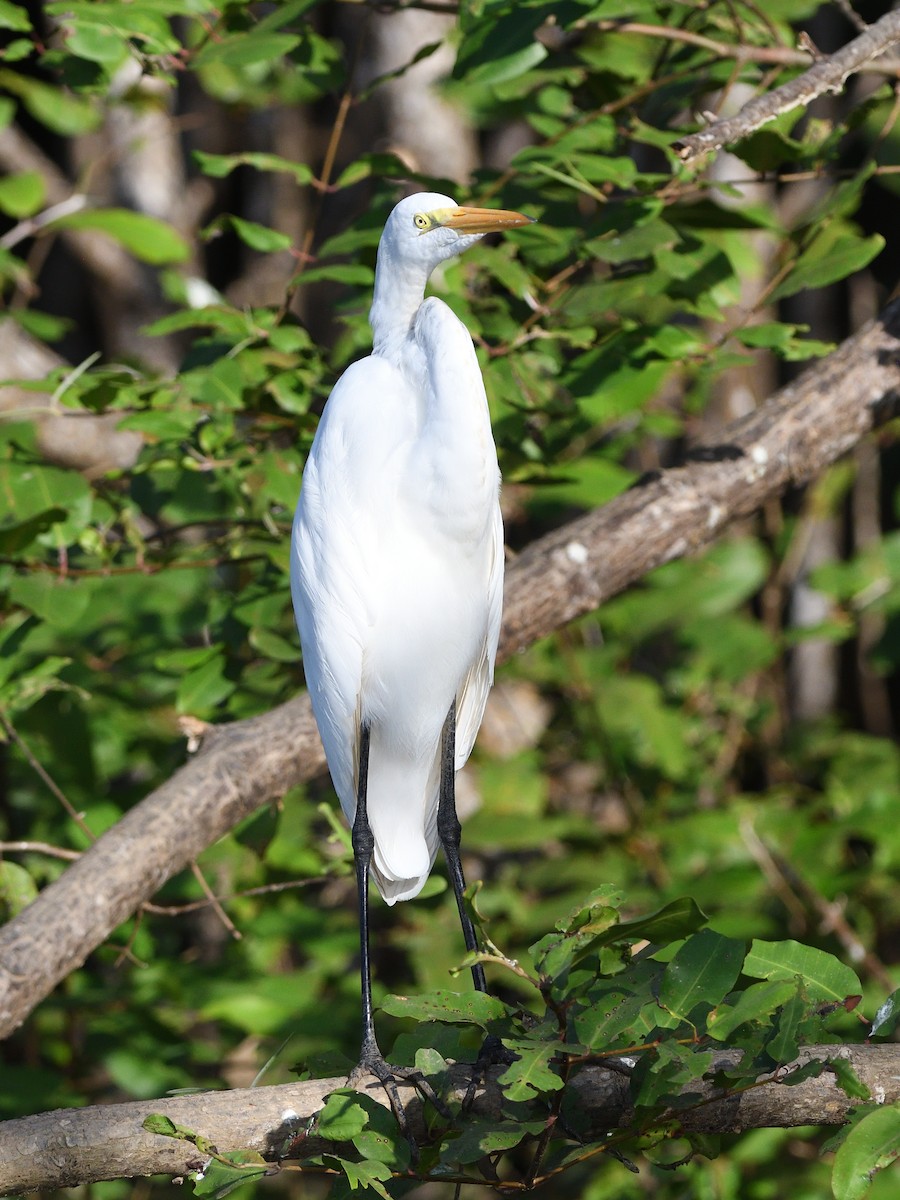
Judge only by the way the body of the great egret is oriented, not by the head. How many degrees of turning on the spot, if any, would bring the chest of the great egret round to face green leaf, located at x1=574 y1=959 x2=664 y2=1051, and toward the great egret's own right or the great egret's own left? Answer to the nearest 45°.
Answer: approximately 45° to the great egret's own right

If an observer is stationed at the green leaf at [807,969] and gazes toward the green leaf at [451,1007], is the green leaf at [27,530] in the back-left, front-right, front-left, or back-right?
front-right

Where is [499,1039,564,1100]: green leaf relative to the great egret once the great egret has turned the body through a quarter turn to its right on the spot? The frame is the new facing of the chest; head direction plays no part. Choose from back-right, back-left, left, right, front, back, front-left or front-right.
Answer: front-left

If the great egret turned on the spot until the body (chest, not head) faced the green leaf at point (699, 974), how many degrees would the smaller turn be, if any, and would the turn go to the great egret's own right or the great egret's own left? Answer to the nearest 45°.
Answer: approximately 45° to the great egret's own right

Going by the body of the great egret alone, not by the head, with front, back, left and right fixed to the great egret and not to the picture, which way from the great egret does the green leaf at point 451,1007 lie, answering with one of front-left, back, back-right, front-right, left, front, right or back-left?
front-right

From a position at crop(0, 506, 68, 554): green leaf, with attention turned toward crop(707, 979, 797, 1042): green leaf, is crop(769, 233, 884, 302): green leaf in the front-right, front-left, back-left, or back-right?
front-left
